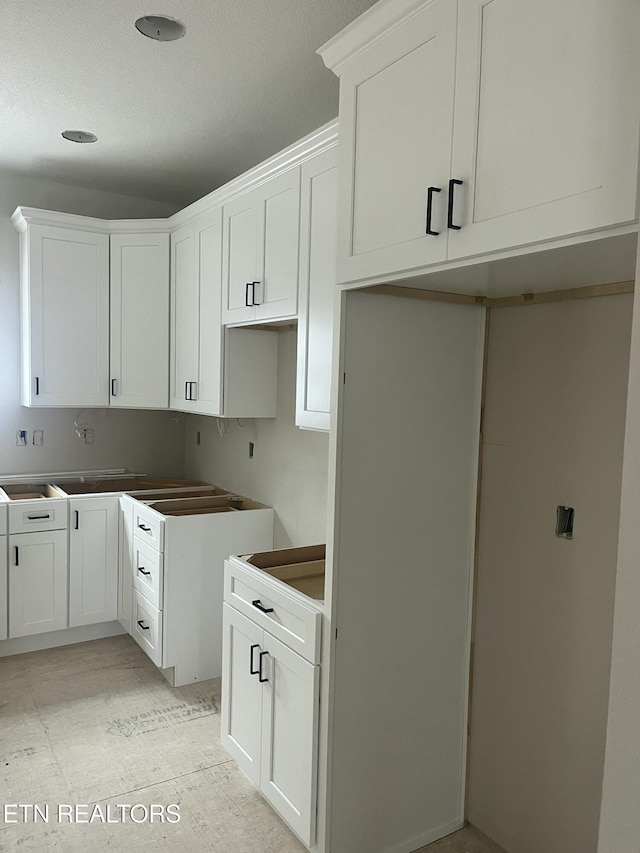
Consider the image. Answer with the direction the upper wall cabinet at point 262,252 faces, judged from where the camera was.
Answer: facing the viewer and to the left of the viewer

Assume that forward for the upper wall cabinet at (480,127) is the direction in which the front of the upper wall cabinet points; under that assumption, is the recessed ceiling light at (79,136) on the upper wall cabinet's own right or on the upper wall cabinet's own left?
on the upper wall cabinet's own right

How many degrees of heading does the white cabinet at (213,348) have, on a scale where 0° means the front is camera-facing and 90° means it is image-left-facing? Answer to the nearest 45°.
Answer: approximately 45°

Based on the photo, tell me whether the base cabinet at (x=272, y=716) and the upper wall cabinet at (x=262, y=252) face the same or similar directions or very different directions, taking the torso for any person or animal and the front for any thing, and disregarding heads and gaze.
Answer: same or similar directions

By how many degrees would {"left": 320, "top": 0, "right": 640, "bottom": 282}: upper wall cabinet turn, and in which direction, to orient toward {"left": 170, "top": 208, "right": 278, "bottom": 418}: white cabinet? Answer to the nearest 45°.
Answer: approximately 90° to its right

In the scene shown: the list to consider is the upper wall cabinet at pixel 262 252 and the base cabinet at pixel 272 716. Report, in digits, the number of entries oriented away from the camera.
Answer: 0
